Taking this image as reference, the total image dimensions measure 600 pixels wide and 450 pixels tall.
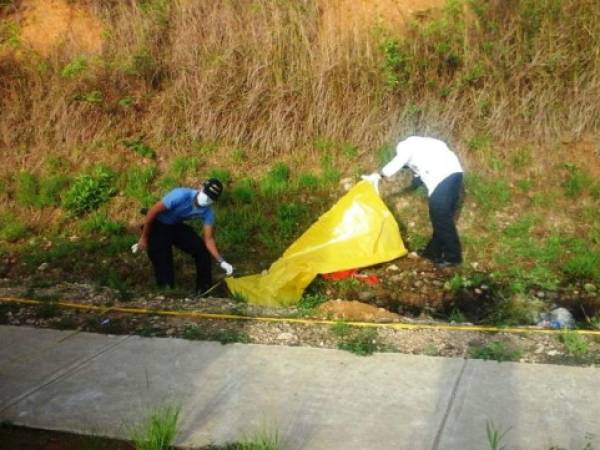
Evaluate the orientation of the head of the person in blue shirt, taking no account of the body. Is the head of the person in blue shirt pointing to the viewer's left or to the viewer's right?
to the viewer's right

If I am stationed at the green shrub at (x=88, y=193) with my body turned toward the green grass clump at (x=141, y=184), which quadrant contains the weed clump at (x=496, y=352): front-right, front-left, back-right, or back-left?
front-right

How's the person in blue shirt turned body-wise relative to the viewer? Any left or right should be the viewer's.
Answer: facing the viewer and to the right of the viewer

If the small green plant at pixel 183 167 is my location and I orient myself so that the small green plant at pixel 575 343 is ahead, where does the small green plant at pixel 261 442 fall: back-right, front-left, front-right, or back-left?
front-right

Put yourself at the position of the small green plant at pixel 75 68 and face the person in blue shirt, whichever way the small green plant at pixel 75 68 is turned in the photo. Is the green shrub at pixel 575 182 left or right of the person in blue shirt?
left

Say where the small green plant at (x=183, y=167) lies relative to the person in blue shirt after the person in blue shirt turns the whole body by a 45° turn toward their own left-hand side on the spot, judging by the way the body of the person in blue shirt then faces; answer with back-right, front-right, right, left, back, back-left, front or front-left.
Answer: left

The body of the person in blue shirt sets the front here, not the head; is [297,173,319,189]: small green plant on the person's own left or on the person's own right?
on the person's own left

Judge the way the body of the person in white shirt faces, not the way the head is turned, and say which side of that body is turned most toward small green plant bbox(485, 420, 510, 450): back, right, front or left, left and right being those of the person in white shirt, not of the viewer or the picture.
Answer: left

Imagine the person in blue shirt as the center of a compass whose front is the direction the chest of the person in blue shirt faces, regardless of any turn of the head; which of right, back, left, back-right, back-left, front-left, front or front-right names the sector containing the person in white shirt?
front-left

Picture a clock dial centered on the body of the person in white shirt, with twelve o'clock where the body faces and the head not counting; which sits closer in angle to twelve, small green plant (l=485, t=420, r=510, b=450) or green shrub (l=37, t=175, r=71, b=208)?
the green shrub

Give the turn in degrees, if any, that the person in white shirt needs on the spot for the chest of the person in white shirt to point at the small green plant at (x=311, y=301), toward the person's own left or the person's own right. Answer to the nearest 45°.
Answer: approximately 45° to the person's own left

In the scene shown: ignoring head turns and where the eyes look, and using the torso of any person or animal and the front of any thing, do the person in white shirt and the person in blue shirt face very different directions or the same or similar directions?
very different directions

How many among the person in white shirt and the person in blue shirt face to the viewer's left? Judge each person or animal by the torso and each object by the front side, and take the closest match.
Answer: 1

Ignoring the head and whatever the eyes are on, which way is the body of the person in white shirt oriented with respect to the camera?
to the viewer's left

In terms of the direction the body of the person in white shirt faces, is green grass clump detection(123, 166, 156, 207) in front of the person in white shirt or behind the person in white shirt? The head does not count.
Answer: in front

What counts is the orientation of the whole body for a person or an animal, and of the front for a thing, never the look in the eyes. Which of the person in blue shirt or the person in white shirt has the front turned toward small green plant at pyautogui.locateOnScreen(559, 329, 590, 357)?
the person in blue shirt
